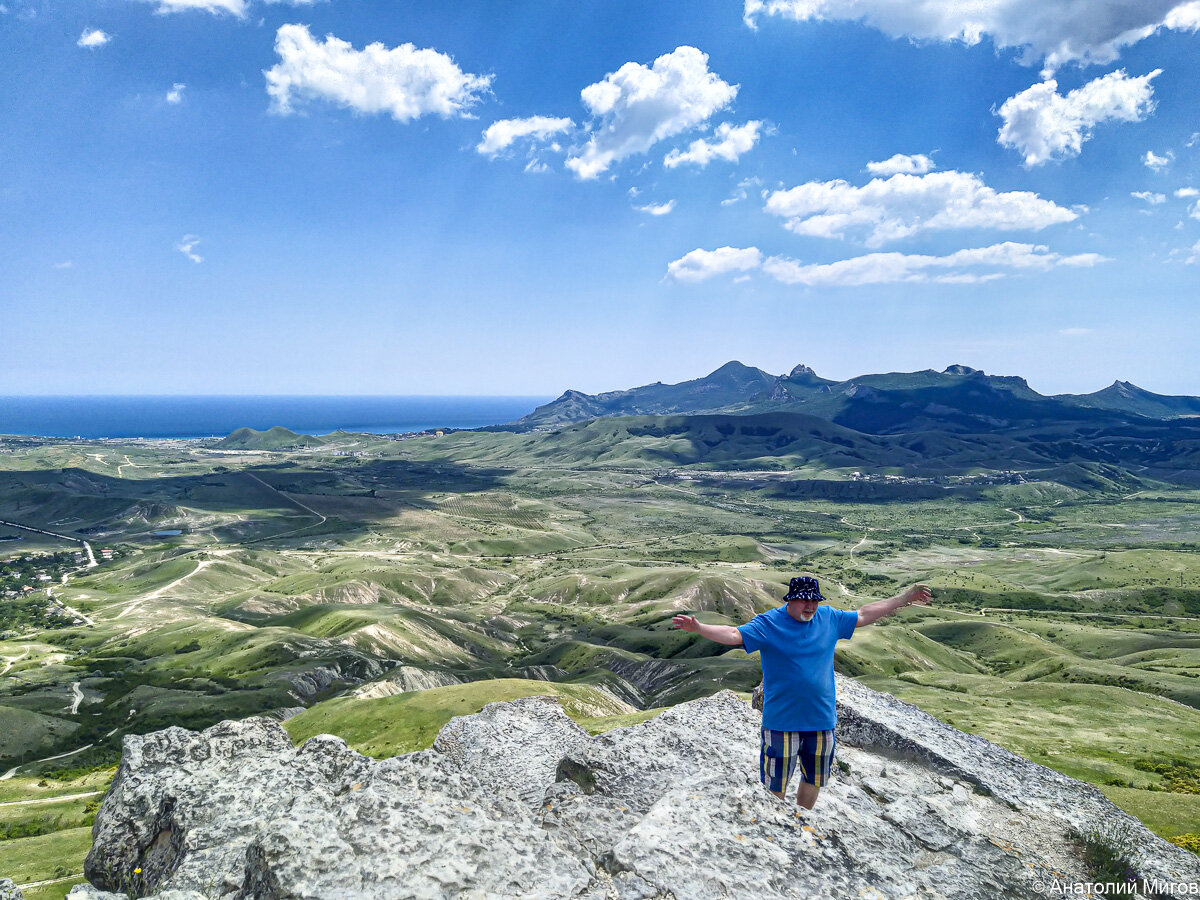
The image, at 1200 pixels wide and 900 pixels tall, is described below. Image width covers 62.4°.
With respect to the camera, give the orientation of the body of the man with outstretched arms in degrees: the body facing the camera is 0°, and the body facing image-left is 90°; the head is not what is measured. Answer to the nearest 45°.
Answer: approximately 0°

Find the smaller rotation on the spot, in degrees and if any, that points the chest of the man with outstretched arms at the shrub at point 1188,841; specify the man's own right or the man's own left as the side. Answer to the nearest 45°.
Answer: approximately 135° to the man's own left
